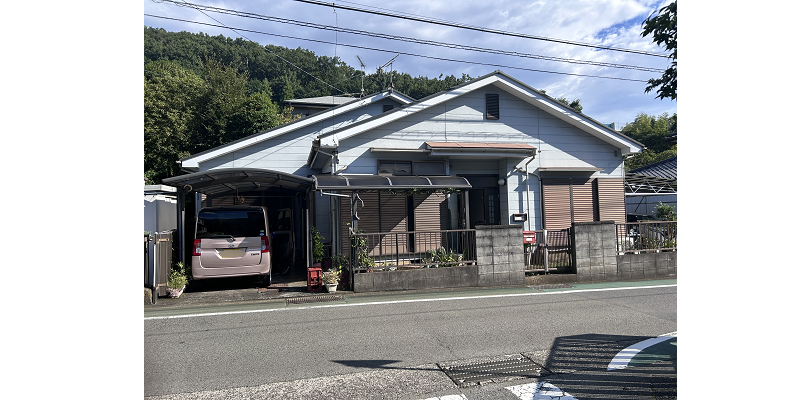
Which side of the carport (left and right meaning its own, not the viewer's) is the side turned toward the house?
left

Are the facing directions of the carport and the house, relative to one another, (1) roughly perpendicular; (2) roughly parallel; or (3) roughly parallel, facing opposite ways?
roughly parallel

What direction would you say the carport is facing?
toward the camera

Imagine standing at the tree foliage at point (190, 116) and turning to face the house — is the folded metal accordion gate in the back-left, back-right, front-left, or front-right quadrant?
front-right

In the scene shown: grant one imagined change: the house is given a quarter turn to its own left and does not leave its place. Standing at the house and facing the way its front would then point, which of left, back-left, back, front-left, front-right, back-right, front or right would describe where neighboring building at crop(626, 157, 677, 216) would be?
front-left

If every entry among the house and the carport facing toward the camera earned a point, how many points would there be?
2

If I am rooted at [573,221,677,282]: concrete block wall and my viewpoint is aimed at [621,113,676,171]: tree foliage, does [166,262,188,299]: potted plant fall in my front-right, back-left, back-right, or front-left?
back-left

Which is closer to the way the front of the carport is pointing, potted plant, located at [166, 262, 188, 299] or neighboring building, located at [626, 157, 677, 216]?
the potted plant

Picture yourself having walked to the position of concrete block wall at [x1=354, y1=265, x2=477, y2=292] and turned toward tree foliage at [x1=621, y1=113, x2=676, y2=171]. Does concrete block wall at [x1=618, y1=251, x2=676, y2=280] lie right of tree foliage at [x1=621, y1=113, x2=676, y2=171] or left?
right

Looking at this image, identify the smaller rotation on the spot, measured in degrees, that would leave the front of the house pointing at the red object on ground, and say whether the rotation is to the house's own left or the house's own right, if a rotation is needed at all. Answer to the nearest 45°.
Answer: approximately 45° to the house's own right

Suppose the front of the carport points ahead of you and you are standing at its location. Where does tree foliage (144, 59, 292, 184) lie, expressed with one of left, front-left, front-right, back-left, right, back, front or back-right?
back

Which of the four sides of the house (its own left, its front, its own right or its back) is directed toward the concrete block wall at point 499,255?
front

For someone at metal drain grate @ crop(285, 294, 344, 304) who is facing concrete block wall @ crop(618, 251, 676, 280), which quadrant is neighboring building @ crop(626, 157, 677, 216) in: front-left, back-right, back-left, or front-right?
front-left

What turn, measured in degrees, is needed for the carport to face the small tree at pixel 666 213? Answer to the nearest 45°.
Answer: approximately 90° to its left

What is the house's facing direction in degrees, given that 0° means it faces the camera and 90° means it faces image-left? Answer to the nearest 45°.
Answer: approximately 0°

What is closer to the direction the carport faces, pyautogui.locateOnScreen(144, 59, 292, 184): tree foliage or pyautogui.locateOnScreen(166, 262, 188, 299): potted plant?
the potted plant
